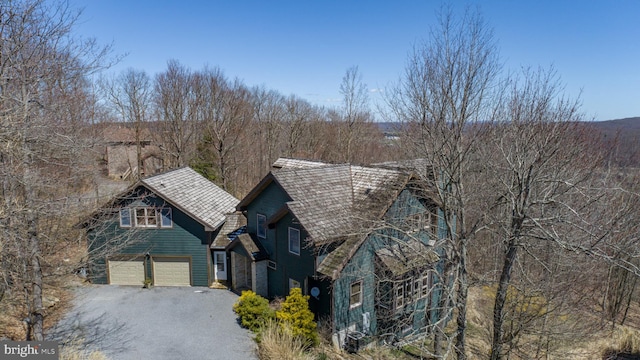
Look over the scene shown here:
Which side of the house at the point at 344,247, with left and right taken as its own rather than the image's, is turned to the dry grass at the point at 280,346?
front

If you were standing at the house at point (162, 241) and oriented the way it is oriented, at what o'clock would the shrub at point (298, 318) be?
The shrub is roughly at 11 o'clock from the house.

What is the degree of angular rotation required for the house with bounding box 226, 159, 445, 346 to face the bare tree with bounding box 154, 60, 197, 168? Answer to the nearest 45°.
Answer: approximately 90° to its right

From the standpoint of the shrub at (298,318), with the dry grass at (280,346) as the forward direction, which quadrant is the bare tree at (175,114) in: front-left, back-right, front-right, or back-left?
back-right

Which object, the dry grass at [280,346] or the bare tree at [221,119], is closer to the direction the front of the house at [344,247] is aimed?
the dry grass

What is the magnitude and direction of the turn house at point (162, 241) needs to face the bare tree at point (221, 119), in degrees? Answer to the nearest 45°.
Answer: approximately 180°

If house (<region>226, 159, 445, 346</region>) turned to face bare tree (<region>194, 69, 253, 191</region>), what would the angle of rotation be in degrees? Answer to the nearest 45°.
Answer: approximately 90° to its right

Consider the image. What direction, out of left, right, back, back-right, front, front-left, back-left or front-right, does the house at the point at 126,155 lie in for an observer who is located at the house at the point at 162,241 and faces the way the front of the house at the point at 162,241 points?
back

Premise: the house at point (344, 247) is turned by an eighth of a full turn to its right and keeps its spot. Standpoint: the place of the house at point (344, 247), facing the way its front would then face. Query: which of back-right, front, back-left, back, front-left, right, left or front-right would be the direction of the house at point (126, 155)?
front-right

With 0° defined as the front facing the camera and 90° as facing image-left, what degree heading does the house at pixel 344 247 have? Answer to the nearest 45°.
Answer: approximately 45°

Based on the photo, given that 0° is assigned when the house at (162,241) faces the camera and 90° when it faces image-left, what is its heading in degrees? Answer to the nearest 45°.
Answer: approximately 0°
